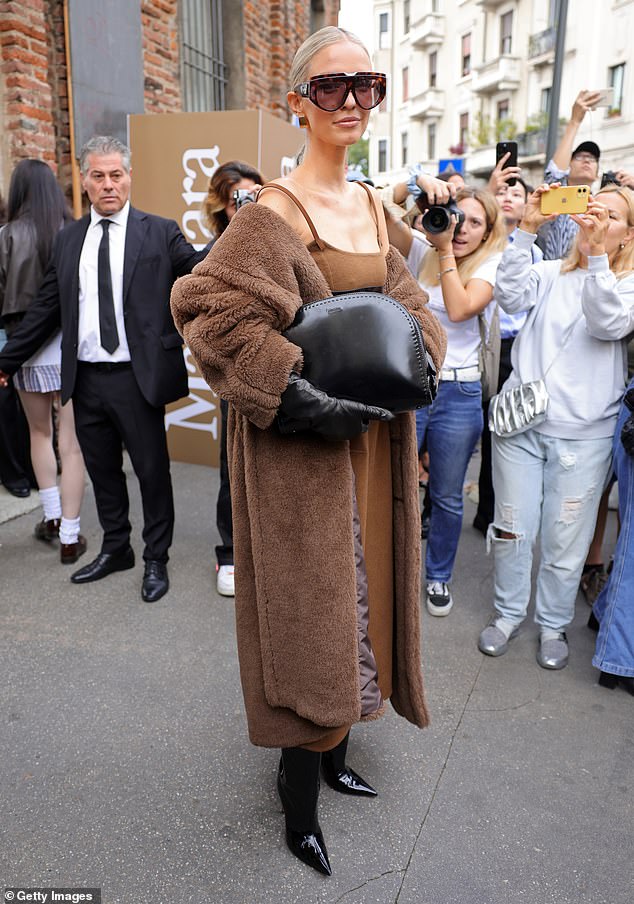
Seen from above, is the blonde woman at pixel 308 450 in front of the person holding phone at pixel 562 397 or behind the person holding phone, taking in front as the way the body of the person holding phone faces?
in front

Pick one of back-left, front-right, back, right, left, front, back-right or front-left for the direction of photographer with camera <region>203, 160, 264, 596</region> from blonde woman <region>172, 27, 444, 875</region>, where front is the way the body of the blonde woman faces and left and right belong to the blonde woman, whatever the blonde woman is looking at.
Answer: back-left

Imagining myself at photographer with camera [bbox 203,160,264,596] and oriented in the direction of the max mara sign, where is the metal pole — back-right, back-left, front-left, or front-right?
front-right

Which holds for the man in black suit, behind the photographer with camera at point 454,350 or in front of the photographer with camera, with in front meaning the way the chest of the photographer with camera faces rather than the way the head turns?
in front

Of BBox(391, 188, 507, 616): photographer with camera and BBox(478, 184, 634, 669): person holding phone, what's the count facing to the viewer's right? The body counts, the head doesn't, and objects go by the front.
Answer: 0

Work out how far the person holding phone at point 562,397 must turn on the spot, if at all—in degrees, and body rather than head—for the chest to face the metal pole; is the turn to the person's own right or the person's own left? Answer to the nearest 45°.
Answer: approximately 135° to the person's own right

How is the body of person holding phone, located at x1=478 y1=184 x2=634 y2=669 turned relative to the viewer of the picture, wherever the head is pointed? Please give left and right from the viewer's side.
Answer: facing the viewer and to the left of the viewer

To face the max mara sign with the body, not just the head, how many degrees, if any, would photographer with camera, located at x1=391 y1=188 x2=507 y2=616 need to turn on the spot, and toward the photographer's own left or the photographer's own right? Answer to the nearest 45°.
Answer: approximately 90° to the photographer's own right

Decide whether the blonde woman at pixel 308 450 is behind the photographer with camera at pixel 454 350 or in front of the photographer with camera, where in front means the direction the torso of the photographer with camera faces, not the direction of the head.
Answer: in front

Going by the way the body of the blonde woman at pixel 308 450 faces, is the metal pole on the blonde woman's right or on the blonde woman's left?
on the blonde woman's left

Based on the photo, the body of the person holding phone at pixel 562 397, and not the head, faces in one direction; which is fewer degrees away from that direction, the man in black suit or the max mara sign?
the man in black suit

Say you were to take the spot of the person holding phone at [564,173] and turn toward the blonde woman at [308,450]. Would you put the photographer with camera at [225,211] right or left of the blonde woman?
right

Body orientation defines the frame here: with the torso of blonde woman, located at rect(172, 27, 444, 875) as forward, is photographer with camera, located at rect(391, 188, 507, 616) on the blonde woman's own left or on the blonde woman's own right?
on the blonde woman's own left

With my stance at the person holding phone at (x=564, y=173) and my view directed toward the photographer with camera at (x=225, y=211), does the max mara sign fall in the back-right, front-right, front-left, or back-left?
front-right
